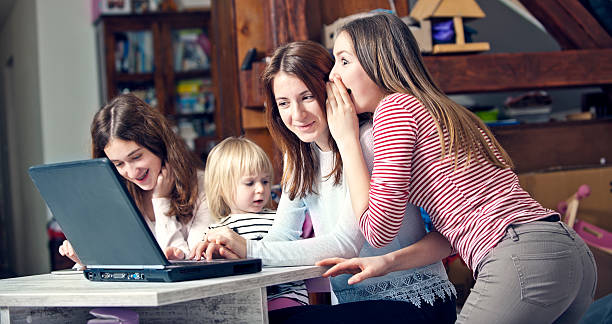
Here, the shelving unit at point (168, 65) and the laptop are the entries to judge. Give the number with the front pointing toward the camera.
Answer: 1

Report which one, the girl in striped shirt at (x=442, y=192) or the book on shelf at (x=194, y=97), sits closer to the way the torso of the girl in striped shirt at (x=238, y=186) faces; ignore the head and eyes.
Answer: the girl in striped shirt

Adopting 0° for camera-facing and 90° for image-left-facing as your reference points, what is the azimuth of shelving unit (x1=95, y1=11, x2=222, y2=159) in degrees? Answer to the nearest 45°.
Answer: approximately 0°

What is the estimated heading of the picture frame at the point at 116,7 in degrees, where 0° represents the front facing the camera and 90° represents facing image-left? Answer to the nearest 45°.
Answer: approximately 0°

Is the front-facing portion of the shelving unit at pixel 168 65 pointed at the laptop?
yes

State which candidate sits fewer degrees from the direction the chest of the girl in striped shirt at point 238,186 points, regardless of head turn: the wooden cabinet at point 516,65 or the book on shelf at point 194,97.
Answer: the wooden cabinet

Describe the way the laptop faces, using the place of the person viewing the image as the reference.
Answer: facing away from the viewer and to the right of the viewer
